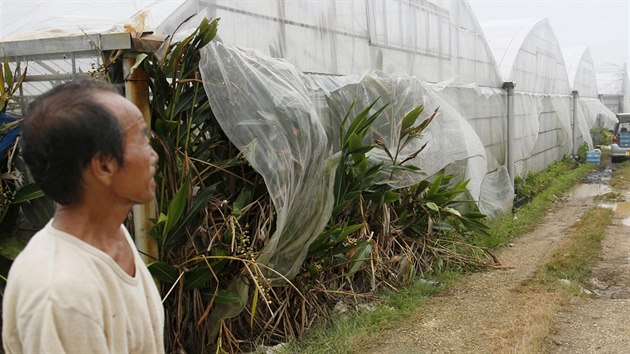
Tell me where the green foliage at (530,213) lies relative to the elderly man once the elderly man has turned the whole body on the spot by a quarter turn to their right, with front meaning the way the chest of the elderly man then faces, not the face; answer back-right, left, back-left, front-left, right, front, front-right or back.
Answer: back-left

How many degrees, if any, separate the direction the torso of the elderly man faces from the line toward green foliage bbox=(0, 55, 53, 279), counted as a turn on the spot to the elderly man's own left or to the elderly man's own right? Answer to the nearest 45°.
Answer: approximately 90° to the elderly man's own left

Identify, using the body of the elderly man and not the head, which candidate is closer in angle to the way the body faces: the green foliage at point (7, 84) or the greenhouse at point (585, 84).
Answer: the greenhouse

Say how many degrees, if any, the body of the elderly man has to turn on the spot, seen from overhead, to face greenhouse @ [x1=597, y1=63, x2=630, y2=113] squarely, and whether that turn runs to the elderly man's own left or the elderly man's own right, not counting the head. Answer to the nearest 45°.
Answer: approximately 45° to the elderly man's own left

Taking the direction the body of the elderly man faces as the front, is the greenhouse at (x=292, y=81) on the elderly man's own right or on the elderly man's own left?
on the elderly man's own left

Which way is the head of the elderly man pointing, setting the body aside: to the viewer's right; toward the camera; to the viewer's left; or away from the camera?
to the viewer's right

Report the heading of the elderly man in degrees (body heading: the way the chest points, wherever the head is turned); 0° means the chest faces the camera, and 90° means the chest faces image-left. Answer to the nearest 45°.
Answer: approximately 270°
